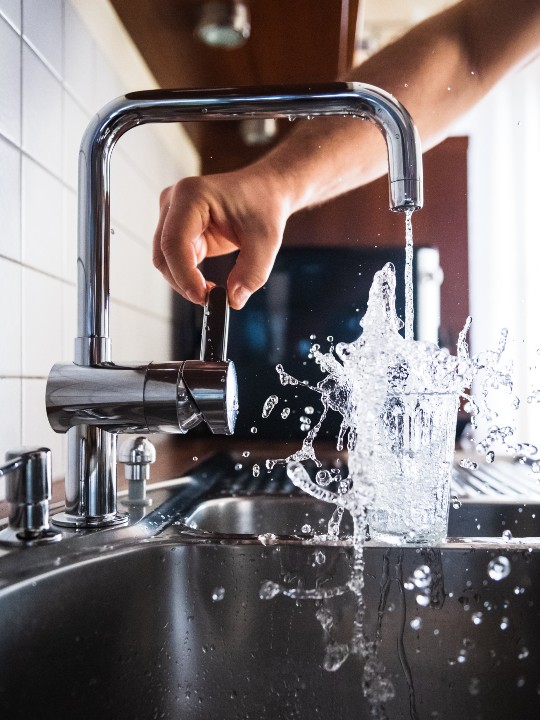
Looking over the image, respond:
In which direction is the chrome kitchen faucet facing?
to the viewer's right

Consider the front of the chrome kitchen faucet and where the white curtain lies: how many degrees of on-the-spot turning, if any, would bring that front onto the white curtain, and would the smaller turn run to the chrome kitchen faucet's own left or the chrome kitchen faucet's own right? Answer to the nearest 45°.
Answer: approximately 45° to the chrome kitchen faucet's own left
